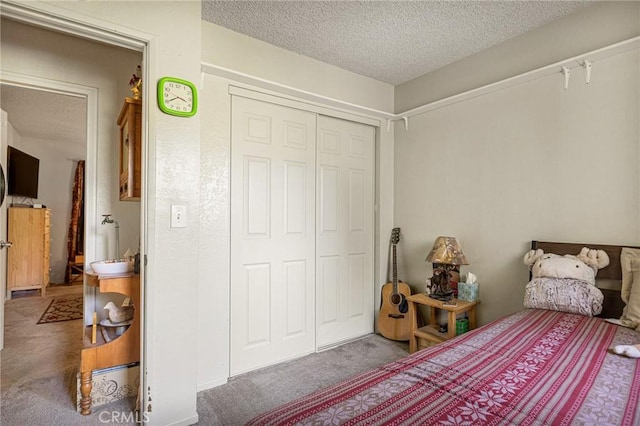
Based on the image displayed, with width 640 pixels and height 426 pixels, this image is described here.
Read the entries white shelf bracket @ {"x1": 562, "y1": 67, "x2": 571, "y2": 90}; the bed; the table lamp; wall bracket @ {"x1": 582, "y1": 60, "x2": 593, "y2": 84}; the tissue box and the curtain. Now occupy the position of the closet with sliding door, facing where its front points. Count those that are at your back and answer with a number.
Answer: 1

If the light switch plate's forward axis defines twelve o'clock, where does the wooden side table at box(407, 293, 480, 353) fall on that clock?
The wooden side table is roughly at 9 o'clock from the light switch plate.

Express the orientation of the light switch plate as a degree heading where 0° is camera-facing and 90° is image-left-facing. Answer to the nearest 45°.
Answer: approximately 0°

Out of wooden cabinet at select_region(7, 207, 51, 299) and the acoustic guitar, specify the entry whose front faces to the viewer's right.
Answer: the wooden cabinet

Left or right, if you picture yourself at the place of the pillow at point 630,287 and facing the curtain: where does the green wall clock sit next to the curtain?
left

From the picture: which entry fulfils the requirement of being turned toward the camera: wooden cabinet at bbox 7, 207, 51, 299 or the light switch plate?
the light switch plate

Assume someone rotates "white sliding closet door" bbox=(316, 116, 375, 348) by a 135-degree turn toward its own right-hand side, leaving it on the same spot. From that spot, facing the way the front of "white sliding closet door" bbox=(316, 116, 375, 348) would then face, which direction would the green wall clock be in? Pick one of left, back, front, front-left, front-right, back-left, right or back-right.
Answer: front-left

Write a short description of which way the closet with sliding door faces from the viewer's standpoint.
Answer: facing the viewer and to the right of the viewer

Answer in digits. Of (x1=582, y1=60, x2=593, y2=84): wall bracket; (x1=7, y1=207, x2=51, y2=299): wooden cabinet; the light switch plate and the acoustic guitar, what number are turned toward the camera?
3

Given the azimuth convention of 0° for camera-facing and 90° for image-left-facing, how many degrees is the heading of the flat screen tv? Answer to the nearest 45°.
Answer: approximately 315°

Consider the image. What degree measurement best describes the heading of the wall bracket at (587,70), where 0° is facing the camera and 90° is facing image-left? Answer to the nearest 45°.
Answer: approximately 0°

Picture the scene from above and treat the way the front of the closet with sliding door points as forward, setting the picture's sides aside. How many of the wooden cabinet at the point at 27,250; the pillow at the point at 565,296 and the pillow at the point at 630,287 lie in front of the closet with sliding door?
2

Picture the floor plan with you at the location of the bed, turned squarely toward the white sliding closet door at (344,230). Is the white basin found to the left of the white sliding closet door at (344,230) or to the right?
left

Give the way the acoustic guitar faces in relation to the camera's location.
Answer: facing the viewer

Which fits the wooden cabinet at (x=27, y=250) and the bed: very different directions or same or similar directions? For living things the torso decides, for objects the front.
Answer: very different directions
